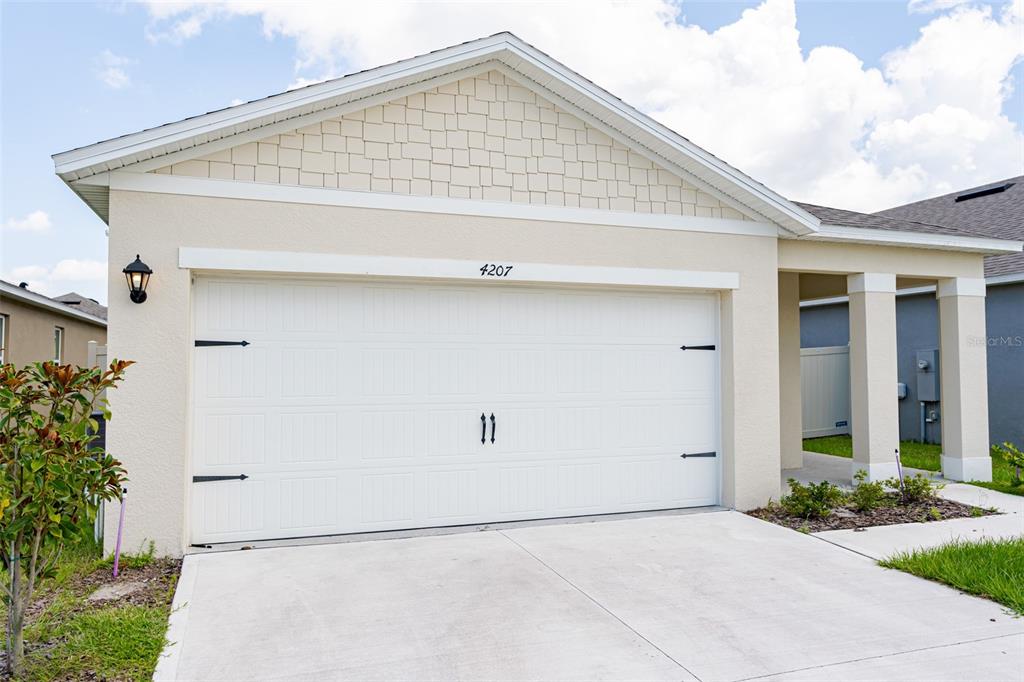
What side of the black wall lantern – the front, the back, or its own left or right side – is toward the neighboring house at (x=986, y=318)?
left

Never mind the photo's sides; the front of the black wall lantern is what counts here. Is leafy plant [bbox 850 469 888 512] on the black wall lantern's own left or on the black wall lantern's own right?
on the black wall lantern's own left

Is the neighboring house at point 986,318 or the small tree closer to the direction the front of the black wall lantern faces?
the small tree

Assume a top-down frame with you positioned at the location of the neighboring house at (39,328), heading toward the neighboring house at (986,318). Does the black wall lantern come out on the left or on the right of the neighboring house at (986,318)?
right

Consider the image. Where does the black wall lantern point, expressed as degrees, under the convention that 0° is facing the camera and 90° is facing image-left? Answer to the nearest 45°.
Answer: approximately 0°

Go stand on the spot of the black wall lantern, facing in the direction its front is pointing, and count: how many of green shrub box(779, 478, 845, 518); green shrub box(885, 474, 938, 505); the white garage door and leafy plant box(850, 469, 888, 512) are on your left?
4

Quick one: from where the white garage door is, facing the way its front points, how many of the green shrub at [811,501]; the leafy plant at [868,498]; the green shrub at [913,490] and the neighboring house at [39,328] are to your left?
3

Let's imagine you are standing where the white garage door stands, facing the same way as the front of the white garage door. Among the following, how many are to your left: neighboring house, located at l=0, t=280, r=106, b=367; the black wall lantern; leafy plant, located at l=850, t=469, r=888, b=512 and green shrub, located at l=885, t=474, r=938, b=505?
2

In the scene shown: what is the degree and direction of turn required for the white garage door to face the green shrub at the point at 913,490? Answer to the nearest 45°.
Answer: approximately 90° to its left

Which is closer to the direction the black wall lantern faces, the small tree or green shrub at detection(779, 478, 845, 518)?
the small tree

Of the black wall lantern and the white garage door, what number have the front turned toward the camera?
2

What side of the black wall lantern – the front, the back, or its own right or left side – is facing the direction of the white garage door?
left

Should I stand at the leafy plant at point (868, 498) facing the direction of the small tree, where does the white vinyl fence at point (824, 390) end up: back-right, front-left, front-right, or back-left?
back-right

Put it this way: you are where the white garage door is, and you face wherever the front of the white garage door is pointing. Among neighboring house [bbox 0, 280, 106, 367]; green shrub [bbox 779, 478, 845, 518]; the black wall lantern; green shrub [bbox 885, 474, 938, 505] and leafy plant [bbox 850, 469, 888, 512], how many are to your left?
3
